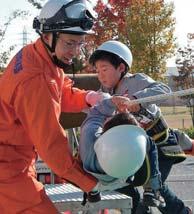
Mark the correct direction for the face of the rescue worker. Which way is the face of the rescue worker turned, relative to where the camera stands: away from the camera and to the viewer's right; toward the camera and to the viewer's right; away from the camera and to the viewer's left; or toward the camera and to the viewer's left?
toward the camera and to the viewer's right

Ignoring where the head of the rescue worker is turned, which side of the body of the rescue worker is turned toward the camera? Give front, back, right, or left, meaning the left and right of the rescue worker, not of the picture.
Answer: right

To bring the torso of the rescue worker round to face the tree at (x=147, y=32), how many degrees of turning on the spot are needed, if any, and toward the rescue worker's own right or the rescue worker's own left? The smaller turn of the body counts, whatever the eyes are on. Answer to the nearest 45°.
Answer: approximately 90° to the rescue worker's own left
